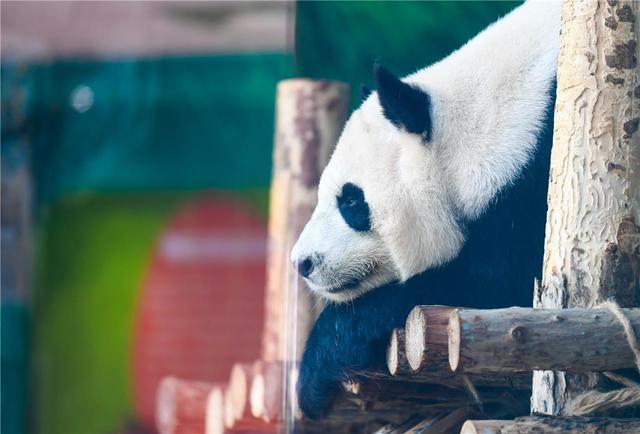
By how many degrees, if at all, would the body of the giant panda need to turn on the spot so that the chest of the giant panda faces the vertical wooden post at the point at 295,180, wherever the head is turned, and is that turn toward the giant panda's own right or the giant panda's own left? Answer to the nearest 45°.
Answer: approximately 45° to the giant panda's own right

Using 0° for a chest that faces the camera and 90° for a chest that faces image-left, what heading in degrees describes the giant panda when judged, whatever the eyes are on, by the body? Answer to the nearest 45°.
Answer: approximately 90°
